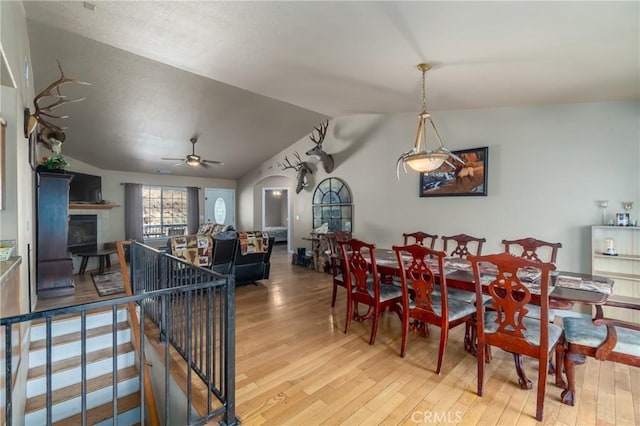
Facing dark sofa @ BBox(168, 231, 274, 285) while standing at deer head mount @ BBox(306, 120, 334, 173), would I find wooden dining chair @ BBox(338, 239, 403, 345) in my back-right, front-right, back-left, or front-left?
front-left

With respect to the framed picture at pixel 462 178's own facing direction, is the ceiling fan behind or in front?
in front

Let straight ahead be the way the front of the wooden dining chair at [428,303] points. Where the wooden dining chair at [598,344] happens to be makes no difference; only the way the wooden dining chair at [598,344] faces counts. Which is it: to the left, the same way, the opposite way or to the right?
to the left

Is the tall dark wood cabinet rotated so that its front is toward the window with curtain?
no

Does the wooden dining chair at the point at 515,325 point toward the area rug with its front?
no

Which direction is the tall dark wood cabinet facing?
to the viewer's right

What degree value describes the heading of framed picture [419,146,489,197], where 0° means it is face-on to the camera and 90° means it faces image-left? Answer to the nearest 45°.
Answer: approximately 45°

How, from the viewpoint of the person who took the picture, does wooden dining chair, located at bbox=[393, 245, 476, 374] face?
facing away from the viewer and to the right of the viewer

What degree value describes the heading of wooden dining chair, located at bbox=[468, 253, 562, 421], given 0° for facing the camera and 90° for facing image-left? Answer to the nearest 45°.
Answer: approximately 225°

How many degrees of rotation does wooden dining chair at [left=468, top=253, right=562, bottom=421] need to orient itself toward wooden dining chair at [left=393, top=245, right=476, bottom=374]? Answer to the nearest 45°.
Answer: approximately 135° to its left

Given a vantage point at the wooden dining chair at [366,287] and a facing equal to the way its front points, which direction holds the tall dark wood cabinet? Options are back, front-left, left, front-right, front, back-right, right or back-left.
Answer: back-left

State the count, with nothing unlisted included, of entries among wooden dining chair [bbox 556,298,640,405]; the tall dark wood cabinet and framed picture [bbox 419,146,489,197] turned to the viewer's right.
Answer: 1

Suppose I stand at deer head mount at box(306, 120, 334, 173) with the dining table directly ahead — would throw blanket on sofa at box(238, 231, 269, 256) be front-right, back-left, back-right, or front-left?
front-right

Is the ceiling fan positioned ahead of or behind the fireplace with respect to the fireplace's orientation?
ahead

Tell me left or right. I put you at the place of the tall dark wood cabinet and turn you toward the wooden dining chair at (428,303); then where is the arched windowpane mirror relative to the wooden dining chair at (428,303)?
left
